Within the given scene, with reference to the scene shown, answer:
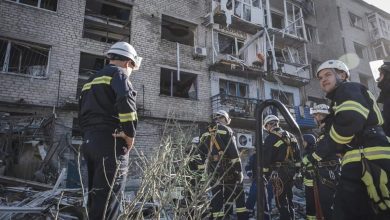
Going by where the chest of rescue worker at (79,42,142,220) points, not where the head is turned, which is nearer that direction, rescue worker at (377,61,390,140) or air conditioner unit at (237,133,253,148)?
the air conditioner unit

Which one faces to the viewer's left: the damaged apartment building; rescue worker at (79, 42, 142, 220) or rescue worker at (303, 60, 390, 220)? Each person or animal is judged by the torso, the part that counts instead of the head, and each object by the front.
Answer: rescue worker at (303, 60, 390, 220)

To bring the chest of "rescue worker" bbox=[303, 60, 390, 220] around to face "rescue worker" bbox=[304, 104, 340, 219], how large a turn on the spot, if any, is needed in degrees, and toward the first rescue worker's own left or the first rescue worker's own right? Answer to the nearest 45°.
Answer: approximately 90° to the first rescue worker's own right

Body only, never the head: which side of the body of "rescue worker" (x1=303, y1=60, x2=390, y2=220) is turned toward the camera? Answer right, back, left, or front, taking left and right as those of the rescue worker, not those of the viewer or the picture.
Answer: left

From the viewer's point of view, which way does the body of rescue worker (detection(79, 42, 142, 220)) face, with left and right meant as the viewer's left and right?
facing away from the viewer and to the right of the viewer

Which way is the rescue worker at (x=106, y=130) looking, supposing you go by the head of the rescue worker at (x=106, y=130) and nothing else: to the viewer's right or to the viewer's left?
to the viewer's right

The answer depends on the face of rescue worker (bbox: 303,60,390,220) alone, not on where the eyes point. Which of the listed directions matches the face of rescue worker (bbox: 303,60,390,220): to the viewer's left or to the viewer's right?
to the viewer's left
